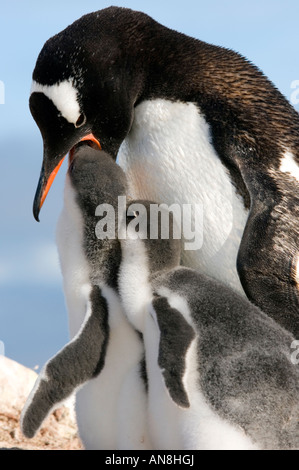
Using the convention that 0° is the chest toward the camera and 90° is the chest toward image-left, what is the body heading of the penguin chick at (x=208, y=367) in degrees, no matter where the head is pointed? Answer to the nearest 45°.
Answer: approximately 90°

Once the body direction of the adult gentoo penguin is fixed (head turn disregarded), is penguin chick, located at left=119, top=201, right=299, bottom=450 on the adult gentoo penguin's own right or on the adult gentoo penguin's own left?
on the adult gentoo penguin's own left

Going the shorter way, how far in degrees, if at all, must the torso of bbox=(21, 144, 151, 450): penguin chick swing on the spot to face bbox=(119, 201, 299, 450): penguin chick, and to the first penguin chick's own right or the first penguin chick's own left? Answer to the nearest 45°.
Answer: approximately 135° to the first penguin chick's own left

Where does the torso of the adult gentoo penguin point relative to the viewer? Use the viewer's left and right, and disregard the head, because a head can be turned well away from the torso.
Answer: facing to the left of the viewer

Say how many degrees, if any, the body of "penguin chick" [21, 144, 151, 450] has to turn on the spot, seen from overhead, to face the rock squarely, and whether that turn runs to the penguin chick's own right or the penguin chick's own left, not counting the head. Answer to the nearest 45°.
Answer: approximately 90° to the penguin chick's own right
